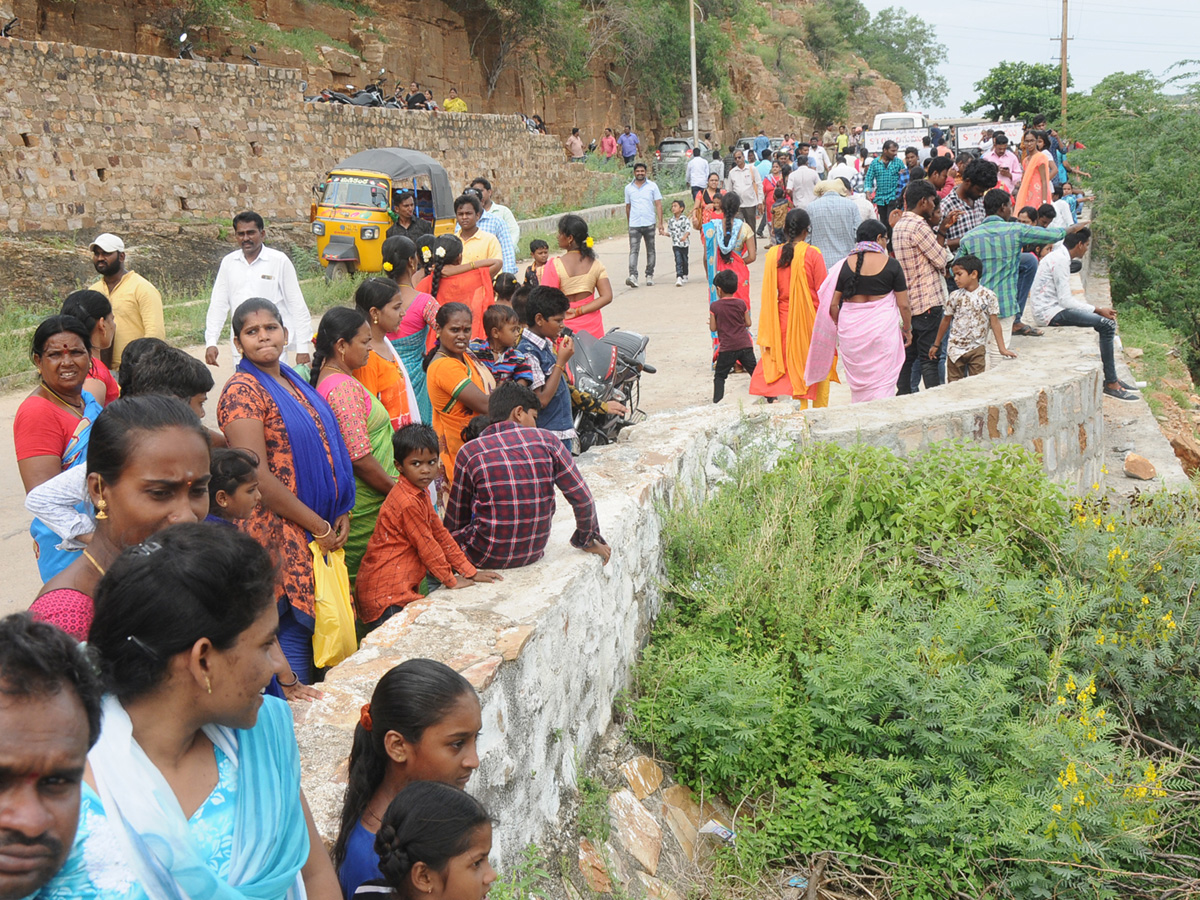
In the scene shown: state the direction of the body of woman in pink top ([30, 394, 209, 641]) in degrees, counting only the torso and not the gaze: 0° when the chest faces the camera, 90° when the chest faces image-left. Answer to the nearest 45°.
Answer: approximately 315°

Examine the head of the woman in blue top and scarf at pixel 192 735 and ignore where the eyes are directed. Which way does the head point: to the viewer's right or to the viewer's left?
to the viewer's right

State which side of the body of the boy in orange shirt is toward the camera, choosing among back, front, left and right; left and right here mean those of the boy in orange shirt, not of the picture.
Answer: right

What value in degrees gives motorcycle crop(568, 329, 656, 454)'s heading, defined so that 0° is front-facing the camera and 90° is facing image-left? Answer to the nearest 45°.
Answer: approximately 45°

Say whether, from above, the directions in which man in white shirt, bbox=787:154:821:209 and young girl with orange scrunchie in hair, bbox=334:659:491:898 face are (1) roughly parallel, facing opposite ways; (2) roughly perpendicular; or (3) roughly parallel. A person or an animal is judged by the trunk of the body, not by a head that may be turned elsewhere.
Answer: roughly perpendicular

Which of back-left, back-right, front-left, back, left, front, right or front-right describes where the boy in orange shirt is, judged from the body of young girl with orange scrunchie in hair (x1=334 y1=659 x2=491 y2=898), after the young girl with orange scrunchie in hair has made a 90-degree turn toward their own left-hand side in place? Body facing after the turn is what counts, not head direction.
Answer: front

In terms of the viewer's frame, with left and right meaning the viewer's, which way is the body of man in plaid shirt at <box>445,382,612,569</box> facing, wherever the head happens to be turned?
facing away from the viewer

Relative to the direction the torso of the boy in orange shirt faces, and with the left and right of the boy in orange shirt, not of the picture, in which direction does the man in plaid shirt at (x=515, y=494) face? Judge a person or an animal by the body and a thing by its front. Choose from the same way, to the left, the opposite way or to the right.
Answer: to the left

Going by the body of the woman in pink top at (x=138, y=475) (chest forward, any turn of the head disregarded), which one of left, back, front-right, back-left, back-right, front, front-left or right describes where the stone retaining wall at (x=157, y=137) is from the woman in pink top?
back-left

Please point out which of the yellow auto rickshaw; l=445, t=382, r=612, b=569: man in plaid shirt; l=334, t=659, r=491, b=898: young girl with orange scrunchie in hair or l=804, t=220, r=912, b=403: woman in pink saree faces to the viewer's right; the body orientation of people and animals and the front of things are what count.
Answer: the young girl with orange scrunchie in hair

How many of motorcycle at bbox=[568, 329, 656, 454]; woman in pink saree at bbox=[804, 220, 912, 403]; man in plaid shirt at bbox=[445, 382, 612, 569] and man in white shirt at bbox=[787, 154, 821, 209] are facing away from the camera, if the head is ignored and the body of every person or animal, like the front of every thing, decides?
3
